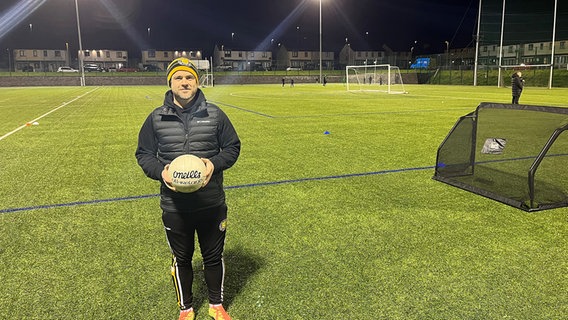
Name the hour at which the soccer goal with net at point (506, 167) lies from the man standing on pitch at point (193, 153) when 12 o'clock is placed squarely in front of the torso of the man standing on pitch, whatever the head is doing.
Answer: The soccer goal with net is roughly at 8 o'clock from the man standing on pitch.

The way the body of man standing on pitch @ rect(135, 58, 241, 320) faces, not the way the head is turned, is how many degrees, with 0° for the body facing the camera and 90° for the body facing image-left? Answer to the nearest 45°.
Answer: approximately 0°
